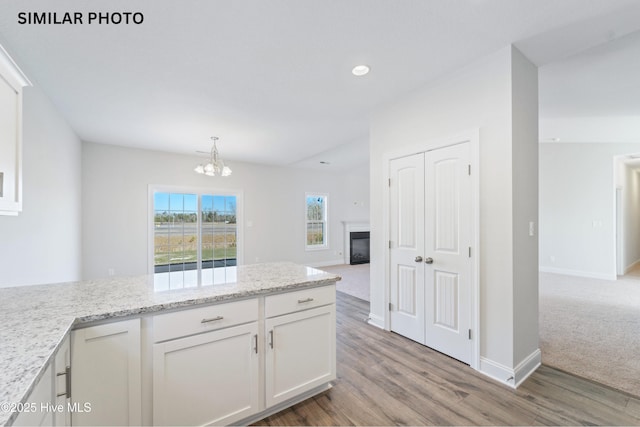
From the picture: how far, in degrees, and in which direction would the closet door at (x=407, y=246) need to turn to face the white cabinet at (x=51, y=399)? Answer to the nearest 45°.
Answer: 0° — it already faces it

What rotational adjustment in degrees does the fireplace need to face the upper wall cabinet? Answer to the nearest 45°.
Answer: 0° — it already faces it

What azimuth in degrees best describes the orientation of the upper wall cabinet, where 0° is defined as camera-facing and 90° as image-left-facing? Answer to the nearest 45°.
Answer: approximately 270°

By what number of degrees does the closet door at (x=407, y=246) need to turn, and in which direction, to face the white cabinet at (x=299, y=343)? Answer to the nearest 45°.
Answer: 0° — it already faces it

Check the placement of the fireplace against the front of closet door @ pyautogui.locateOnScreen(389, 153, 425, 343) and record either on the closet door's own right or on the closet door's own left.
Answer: on the closet door's own right

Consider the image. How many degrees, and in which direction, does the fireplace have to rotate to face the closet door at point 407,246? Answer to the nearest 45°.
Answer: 0° — it already faces it

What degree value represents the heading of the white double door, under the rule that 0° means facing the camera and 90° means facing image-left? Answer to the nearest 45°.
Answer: approximately 45°

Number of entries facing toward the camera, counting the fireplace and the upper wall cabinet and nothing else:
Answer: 1

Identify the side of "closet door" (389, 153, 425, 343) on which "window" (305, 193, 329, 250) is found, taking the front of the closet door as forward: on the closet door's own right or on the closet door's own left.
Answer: on the closet door's own right

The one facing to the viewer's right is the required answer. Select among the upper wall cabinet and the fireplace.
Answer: the upper wall cabinet

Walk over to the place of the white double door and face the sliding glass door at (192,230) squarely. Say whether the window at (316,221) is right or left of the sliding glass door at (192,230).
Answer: right
